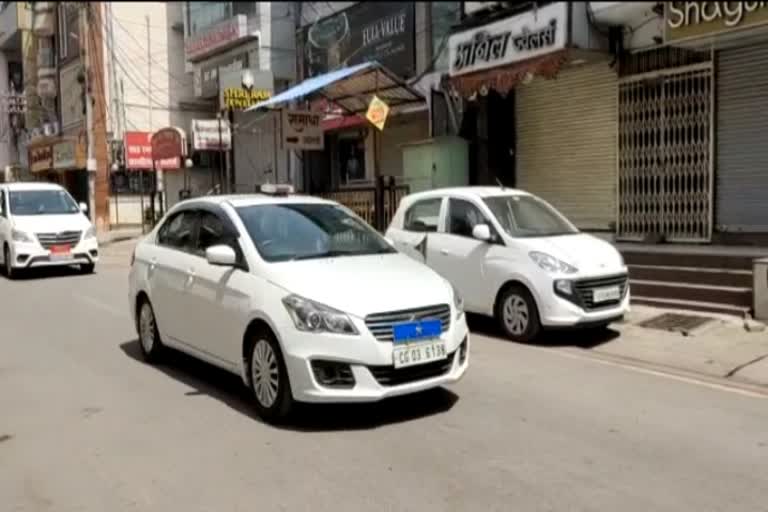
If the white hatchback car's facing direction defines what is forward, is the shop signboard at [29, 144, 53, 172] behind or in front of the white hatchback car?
behind

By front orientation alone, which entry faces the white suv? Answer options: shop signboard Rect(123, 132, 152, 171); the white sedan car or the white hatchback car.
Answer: the shop signboard

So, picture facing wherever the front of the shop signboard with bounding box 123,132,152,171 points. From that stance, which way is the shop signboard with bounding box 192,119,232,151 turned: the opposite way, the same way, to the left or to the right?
the same way

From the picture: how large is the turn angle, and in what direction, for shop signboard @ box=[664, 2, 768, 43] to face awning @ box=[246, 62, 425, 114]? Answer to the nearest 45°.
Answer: approximately 90° to its right

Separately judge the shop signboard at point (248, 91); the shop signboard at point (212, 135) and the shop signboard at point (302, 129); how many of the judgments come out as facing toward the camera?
3

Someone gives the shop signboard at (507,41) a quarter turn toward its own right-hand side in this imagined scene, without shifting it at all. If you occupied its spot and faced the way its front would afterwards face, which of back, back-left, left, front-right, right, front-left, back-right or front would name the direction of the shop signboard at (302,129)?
front

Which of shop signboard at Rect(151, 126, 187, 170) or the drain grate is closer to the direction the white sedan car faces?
the drain grate

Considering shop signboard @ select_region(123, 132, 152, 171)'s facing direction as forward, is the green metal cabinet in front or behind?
in front

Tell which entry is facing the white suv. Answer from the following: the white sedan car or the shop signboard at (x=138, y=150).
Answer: the shop signboard

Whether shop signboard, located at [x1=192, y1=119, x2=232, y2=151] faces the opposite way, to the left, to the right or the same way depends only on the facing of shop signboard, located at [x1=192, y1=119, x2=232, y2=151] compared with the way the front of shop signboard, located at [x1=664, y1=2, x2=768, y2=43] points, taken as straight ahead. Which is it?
to the left

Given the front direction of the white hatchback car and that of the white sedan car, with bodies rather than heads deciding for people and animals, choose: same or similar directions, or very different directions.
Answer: same or similar directions

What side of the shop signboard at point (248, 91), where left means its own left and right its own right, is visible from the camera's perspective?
front

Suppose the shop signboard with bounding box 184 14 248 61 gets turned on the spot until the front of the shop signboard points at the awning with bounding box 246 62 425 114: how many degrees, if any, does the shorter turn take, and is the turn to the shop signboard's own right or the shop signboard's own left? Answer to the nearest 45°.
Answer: approximately 90° to the shop signboard's own left

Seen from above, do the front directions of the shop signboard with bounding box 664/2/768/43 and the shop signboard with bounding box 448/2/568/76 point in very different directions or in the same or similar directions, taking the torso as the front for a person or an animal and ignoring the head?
same or similar directions

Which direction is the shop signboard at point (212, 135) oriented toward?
toward the camera

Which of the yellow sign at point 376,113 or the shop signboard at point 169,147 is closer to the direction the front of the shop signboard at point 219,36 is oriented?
the yellow sign
